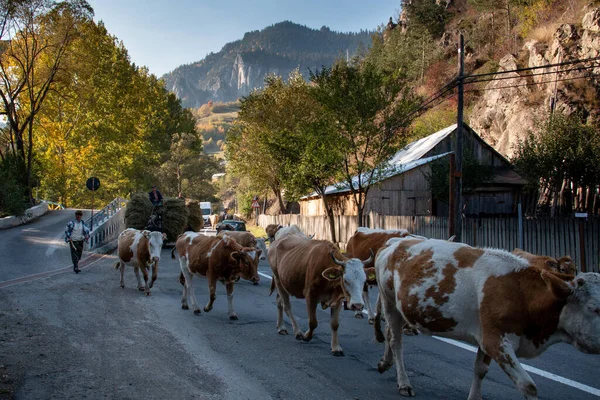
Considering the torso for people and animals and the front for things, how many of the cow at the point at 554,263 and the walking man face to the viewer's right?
1

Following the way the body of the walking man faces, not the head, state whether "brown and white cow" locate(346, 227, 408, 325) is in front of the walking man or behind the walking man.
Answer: in front

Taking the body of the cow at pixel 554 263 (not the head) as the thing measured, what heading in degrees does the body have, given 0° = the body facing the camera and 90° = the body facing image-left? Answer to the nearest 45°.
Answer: approximately 270°

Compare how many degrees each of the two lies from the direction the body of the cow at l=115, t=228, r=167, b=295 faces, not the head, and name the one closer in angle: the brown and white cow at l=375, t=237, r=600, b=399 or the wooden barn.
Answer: the brown and white cow

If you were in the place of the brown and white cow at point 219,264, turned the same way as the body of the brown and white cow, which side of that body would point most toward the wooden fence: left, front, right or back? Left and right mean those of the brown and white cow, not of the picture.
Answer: left

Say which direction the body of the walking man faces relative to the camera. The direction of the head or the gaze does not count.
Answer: toward the camera

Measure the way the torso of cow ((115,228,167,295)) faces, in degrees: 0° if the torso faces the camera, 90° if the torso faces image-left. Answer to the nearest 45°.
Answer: approximately 315°
